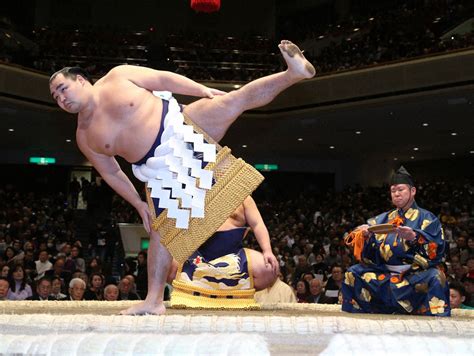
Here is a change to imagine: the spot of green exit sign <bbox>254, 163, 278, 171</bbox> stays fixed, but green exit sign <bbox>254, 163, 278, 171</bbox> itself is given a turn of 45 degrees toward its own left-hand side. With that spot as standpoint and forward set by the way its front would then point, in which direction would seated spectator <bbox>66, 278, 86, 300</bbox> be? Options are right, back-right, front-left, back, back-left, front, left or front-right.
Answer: front-right

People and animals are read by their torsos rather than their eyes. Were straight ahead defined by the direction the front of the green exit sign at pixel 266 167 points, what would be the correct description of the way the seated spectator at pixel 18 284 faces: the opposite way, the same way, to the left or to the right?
the same way

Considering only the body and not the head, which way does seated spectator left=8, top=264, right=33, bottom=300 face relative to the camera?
toward the camera

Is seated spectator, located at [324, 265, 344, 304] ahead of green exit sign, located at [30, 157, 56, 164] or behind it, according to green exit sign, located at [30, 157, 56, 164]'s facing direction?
ahead

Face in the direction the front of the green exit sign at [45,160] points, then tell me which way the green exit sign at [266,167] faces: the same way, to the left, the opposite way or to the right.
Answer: the same way

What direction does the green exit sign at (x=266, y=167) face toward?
toward the camera

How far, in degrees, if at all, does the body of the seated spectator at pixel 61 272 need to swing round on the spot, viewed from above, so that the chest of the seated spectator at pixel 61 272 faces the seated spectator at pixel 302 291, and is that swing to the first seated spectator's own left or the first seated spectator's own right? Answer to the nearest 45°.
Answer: approximately 45° to the first seated spectator's own left

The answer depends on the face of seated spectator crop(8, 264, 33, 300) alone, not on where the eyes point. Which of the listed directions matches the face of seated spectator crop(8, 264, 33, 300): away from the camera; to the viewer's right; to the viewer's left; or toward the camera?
toward the camera

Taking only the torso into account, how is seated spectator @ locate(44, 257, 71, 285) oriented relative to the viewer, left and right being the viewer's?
facing the viewer

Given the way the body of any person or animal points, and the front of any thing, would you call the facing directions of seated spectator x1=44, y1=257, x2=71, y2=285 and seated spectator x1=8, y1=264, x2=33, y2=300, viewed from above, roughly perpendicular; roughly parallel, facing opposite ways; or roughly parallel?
roughly parallel

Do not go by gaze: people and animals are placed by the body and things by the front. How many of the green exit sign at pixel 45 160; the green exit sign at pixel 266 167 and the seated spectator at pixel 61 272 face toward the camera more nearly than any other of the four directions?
3

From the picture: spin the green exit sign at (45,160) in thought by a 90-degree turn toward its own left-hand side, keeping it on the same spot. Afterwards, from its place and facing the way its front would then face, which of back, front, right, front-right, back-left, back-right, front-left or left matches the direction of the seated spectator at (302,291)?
right

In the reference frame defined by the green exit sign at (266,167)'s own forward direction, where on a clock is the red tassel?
The red tassel is roughly at 12 o'clock from the green exit sign.

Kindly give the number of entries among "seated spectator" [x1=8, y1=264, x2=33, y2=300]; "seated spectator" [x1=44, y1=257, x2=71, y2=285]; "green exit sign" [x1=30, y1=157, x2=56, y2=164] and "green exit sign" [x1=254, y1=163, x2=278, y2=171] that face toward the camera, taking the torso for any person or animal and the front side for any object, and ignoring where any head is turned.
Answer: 4

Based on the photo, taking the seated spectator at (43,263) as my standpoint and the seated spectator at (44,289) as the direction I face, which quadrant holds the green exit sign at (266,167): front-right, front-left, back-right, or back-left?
back-left

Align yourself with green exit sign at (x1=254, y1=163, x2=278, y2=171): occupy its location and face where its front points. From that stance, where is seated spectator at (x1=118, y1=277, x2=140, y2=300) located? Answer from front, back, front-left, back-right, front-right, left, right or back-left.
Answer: front

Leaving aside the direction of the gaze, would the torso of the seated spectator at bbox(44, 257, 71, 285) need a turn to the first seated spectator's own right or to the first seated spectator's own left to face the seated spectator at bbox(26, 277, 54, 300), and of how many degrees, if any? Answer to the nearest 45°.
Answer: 0° — they already face them

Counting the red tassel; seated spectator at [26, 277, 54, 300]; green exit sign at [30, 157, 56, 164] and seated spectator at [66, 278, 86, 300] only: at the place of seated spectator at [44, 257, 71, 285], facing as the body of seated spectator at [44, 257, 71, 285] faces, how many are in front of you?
3
